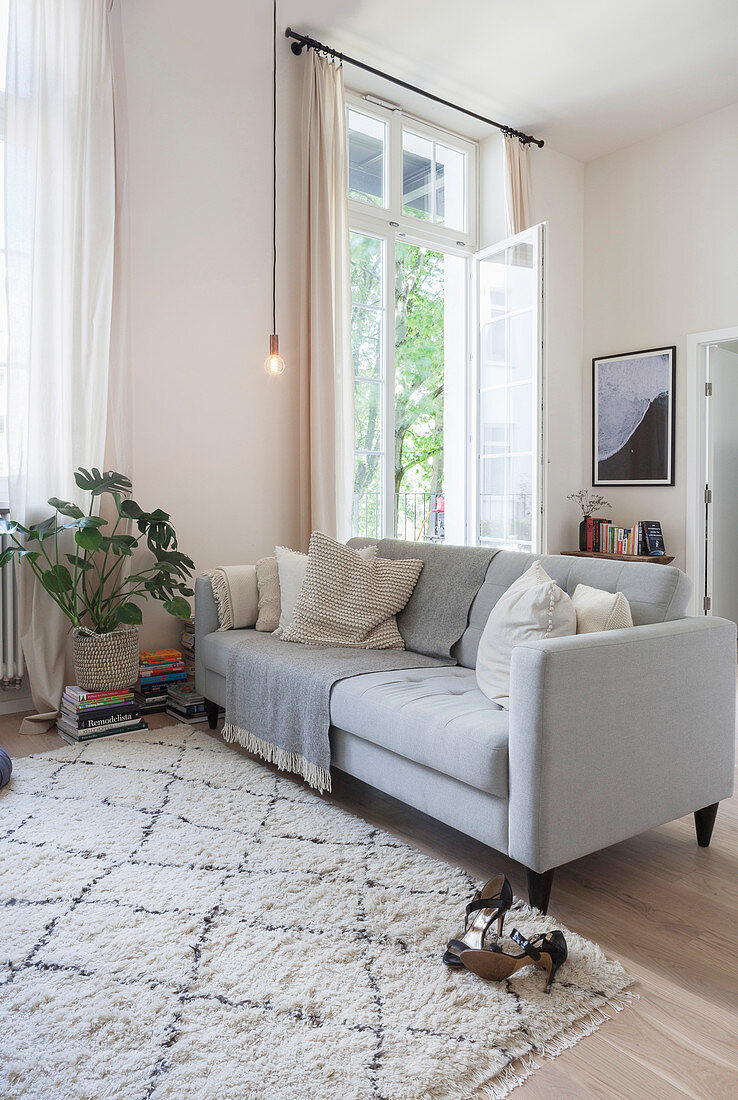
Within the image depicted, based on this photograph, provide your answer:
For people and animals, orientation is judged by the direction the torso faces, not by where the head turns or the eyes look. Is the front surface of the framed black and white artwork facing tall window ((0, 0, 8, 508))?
yes

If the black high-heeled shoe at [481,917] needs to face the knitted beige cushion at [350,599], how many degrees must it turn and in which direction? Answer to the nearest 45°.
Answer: approximately 135° to its right

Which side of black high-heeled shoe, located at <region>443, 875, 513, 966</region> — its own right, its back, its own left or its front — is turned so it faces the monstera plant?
right

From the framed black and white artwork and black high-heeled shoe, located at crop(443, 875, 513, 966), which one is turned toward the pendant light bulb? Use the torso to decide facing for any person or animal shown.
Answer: the framed black and white artwork

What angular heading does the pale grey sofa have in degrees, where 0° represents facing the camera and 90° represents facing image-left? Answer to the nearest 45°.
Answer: approximately 45°

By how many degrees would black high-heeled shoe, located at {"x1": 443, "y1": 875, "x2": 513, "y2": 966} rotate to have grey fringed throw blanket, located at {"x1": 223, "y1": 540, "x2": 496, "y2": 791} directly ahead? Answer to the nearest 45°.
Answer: approximately 90° to its right

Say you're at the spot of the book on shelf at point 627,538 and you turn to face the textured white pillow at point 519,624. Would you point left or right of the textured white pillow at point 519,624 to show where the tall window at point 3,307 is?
right

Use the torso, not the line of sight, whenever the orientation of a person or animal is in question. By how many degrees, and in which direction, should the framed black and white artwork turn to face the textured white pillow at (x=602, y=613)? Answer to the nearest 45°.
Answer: approximately 45° to its left

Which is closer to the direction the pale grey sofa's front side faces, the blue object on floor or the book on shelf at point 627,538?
the blue object on floor

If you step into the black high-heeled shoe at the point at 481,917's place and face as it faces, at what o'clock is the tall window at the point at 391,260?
The tall window is roughly at 4 o'clock from the black high-heeled shoe.

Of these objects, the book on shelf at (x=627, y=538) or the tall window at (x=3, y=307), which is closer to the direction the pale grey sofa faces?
the tall window
